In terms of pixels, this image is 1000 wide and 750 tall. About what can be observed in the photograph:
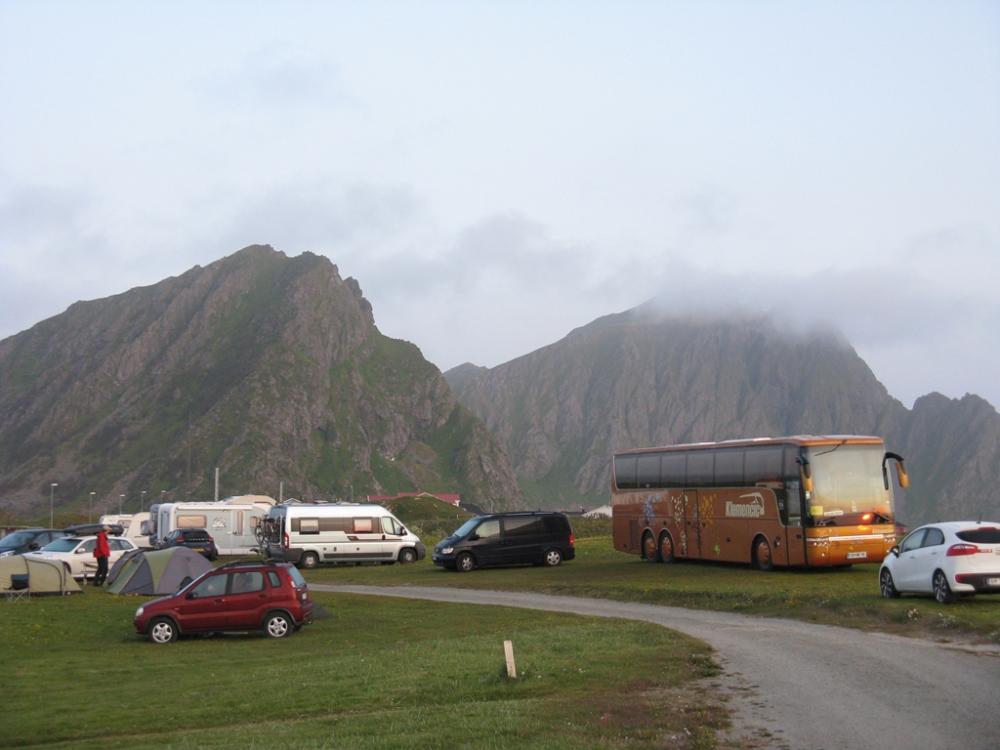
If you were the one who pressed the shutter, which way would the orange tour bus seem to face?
facing the viewer and to the right of the viewer

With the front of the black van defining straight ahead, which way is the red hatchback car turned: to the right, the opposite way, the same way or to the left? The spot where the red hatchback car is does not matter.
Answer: the same way

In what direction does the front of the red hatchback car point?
to the viewer's left

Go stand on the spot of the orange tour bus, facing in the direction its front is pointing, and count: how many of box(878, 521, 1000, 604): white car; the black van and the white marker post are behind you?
1

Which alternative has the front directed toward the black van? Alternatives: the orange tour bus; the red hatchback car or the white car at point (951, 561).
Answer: the white car

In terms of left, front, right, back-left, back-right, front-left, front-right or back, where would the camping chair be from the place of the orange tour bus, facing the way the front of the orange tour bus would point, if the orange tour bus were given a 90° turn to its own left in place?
back-left

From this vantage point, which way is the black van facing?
to the viewer's left

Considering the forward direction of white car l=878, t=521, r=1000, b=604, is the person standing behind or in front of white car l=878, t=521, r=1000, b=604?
in front

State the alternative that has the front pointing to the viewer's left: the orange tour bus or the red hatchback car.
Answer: the red hatchback car

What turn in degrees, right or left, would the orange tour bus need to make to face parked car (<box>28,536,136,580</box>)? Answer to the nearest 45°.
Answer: approximately 135° to its right

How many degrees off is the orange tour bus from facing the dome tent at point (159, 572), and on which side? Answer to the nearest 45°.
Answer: approximately 135° to its right

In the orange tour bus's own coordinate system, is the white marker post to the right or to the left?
on its right

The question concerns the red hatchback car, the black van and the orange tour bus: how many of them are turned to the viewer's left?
2

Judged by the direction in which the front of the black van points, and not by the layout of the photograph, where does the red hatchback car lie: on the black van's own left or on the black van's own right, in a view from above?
on the black van's own left

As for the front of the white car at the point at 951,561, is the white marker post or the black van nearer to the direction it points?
the black van
